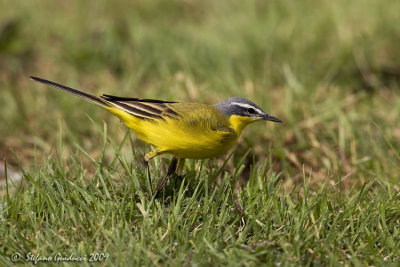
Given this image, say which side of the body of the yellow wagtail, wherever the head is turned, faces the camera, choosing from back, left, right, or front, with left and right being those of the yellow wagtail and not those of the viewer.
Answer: right
